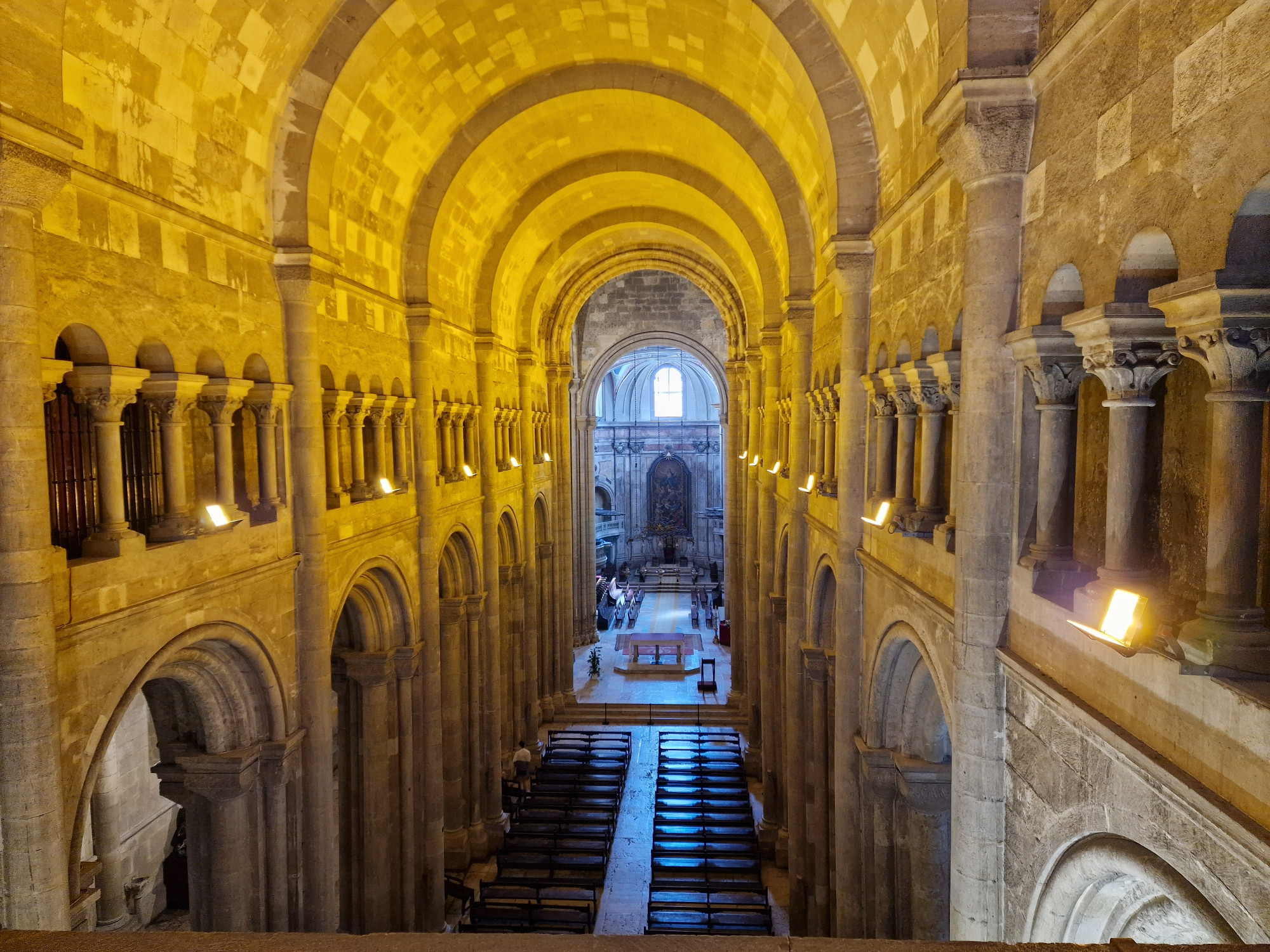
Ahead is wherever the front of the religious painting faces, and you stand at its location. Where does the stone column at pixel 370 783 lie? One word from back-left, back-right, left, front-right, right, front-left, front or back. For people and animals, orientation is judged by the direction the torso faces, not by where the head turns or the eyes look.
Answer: front

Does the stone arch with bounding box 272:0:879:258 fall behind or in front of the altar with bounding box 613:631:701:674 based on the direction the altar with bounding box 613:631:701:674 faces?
in front

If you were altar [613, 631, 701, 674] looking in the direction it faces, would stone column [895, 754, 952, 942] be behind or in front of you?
in front

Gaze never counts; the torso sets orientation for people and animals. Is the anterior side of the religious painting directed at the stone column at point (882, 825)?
yes

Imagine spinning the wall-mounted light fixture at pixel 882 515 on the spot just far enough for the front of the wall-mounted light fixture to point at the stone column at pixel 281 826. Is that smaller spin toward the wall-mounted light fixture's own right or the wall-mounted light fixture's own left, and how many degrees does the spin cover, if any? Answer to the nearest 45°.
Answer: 0° — it already faces it

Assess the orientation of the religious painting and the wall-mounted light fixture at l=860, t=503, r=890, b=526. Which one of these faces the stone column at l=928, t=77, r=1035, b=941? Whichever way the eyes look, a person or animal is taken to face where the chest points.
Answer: the religious painting

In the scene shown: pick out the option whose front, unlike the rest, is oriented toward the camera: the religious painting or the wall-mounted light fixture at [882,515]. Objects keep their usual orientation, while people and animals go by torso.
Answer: the religious painting

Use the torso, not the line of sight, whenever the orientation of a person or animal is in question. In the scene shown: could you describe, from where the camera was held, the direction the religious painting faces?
facing the viewer

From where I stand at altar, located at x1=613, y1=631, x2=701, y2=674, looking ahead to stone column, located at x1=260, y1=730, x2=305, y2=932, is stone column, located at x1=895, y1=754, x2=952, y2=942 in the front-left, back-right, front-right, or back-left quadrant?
front-left

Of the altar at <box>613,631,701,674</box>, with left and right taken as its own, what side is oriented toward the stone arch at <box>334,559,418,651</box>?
front

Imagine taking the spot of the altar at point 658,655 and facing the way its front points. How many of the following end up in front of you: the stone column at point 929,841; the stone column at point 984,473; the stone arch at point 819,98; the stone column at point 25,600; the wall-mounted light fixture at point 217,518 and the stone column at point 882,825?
6

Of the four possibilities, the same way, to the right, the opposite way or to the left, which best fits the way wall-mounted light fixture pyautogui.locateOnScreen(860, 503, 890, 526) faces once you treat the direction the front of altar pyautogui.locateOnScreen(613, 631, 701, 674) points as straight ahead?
to the right

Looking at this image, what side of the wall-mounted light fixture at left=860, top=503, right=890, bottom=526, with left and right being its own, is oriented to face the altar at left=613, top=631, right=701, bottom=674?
right

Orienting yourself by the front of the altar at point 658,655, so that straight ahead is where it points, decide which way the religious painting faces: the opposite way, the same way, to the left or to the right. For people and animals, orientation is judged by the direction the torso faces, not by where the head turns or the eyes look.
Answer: the same way

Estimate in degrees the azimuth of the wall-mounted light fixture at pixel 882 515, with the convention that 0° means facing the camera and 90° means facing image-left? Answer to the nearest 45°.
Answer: approximately 90°

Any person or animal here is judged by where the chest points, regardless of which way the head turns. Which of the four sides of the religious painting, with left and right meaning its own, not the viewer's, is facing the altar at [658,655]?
front

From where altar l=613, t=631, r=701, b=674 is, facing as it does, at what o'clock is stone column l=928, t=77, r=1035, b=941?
The stone column is roughly at 12 o'clock from the altar.

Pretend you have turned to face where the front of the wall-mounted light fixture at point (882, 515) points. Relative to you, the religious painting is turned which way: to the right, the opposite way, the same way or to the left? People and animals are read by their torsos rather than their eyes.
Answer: to the left

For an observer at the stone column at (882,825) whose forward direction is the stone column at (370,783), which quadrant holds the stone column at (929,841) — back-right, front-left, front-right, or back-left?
back-left

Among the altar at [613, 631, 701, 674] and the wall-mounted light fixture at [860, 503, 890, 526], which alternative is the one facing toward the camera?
the altar
